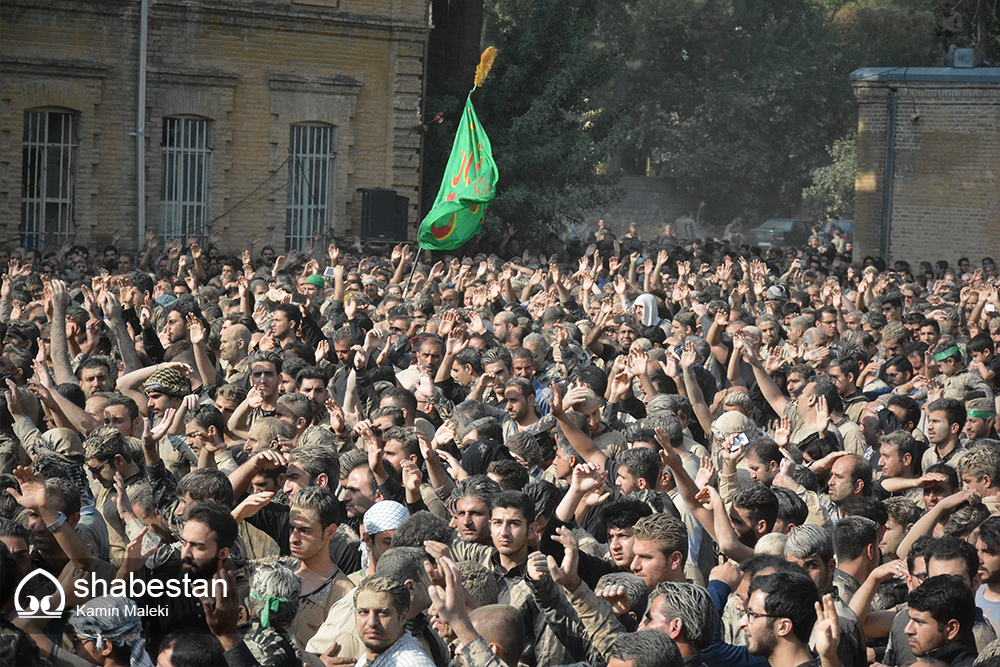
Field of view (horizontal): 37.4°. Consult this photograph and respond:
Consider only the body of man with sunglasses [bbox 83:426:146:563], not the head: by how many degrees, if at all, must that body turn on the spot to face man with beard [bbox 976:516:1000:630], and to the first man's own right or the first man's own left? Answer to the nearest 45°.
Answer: approximately 135° to the first man's own left

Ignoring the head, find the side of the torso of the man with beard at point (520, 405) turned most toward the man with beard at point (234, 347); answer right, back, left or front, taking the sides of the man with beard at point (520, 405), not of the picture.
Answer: right

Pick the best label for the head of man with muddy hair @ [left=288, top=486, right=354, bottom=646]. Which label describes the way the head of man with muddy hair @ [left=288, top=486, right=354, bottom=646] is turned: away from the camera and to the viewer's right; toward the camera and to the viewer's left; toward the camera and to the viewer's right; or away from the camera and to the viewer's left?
toward the camera and to the viewer's left

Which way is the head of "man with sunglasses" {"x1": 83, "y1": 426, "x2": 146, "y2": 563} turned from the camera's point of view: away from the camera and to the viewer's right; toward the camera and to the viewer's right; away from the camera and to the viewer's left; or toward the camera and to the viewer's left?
toward the camera and to the viewer's left

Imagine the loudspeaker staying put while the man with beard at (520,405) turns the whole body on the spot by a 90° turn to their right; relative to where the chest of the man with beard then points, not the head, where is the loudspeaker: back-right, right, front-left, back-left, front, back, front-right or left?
front-right
